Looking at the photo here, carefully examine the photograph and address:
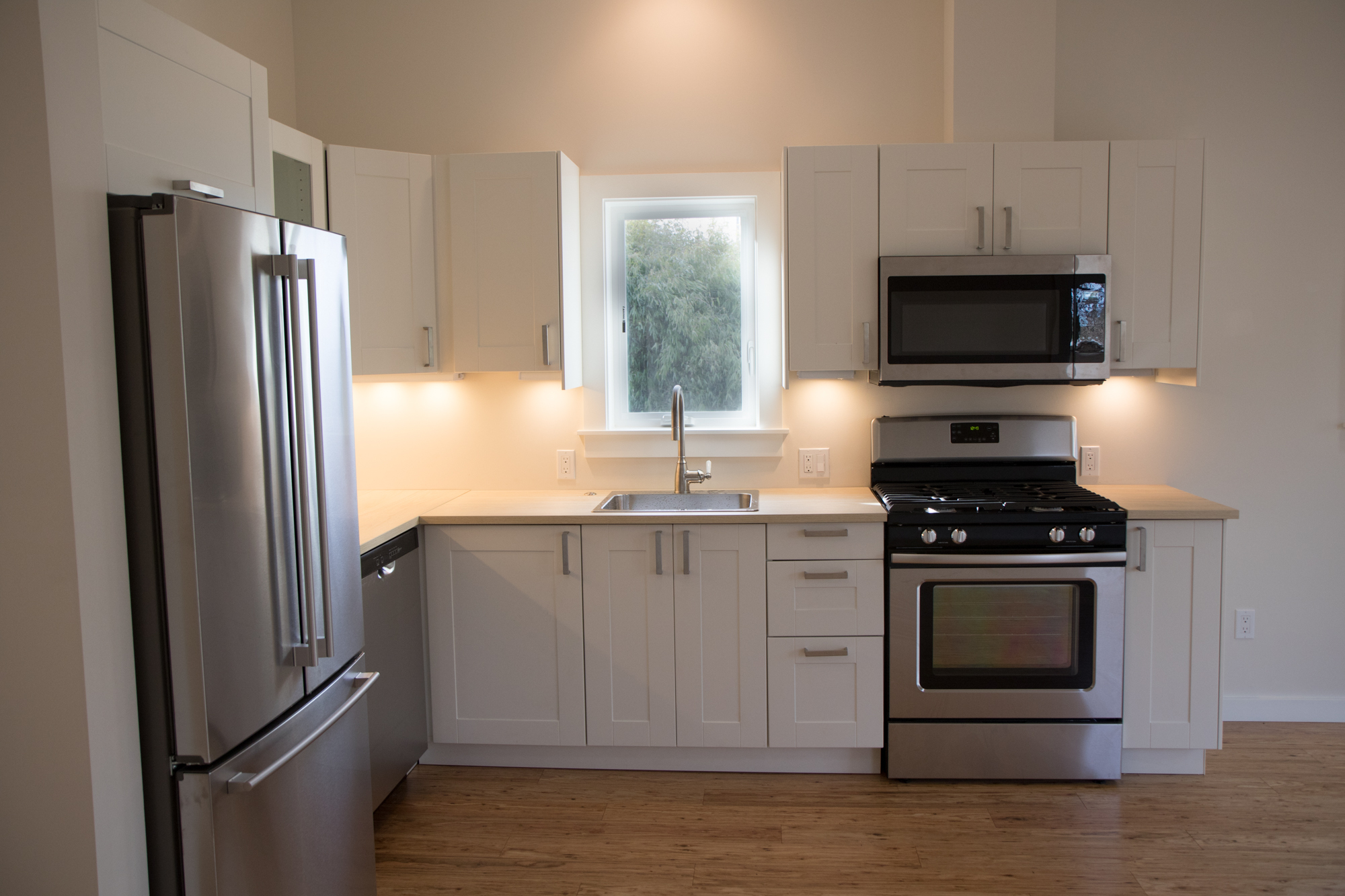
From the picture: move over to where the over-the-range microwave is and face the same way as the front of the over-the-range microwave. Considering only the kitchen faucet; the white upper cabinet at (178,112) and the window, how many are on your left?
0

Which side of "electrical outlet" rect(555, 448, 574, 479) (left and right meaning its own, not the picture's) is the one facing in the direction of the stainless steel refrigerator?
front

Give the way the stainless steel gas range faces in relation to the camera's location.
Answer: facing the viewer

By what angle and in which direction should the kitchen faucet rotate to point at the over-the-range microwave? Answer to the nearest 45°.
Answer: approximately 90° to its left

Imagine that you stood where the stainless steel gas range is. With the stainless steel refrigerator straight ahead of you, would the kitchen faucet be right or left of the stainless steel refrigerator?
right

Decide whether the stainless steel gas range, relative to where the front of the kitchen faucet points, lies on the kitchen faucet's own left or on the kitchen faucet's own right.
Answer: on the kitchen faucet's own left

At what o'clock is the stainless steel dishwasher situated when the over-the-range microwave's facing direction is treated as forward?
The stainless steel dishwasher is roughly at 2 o'clock from the over-the-range microwave.

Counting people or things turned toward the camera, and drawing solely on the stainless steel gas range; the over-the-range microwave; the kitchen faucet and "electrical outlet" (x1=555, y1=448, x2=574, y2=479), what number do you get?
4

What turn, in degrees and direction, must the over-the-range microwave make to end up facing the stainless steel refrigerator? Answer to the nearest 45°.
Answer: approximately 45° to its right

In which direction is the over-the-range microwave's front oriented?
toward the camera

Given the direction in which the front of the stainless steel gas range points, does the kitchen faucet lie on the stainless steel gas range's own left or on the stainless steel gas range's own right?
on the stainless steel gas range's own right

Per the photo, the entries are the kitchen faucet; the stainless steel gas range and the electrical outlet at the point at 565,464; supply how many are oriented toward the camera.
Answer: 3

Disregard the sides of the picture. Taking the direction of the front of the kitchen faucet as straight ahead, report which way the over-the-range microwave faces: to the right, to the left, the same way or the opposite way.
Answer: the same way

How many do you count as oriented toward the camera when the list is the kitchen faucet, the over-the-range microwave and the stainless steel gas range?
3

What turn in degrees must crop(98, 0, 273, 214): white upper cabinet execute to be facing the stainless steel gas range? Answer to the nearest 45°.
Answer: approximately 45° to its left

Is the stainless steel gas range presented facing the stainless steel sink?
no

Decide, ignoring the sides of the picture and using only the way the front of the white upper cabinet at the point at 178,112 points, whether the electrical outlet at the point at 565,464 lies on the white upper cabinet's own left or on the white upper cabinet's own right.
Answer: on the white upper cabinet's own left

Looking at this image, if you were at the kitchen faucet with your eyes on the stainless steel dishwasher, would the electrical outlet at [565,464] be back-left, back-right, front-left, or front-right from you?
front-right

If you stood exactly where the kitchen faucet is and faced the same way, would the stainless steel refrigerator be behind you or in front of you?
in front

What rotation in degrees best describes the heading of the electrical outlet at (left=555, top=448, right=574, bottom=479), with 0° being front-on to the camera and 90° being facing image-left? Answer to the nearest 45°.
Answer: approximately 0°
